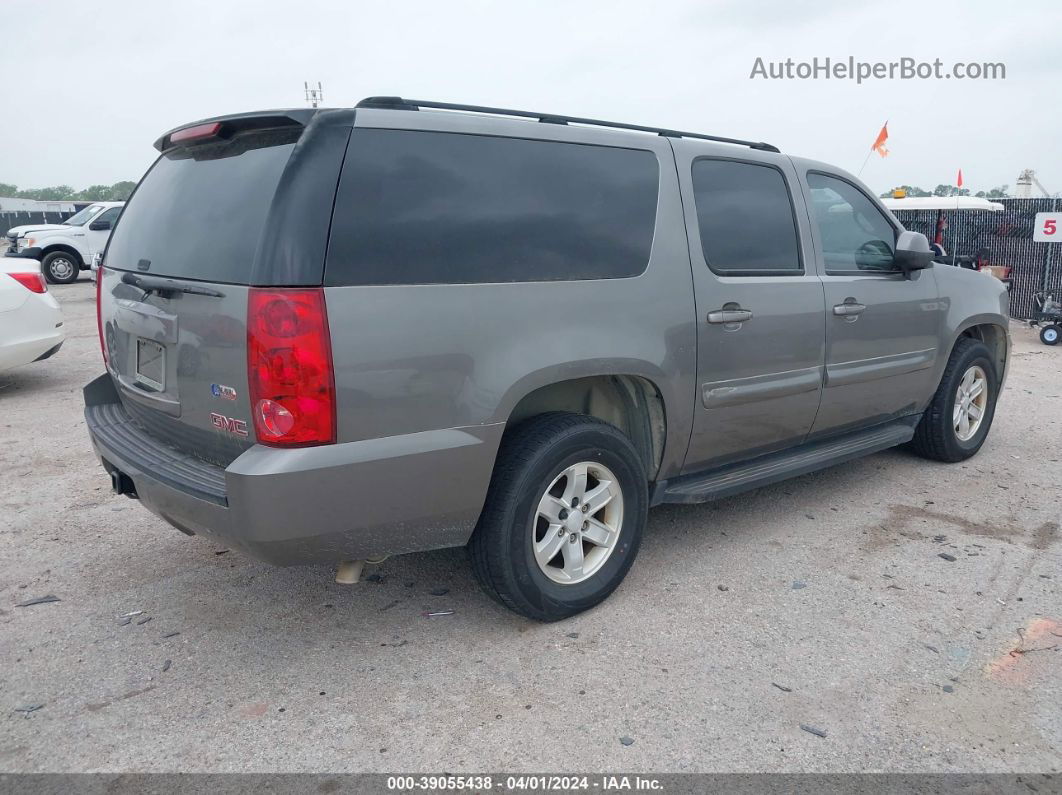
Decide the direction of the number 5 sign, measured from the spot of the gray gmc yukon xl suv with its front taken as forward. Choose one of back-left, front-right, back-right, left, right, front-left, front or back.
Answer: front

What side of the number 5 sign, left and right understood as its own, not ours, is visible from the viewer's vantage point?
front

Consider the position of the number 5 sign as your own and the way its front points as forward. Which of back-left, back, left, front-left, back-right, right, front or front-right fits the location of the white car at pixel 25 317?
front-right

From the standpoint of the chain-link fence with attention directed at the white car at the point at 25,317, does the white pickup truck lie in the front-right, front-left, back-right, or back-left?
front-right

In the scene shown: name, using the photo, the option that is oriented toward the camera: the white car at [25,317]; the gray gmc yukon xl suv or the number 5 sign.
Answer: the number 5 sign

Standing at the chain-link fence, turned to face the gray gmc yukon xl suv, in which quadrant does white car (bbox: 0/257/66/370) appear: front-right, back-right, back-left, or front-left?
front-right

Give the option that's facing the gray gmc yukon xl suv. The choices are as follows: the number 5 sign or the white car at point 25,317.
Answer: the number 5 sign

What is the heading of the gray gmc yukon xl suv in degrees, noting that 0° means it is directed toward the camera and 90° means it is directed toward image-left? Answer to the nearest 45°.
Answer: approximately 225°

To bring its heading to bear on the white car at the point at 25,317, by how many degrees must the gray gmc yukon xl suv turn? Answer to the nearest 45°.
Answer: approximately 90° to its left

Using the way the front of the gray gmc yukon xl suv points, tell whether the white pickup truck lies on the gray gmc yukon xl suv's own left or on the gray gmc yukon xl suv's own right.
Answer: on the gray gmc yukon xl suv's own left

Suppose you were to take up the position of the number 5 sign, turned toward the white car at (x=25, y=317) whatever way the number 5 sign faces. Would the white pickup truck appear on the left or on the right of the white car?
right

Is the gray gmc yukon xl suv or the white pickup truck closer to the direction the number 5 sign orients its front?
the gray gmc yukon xl suv
